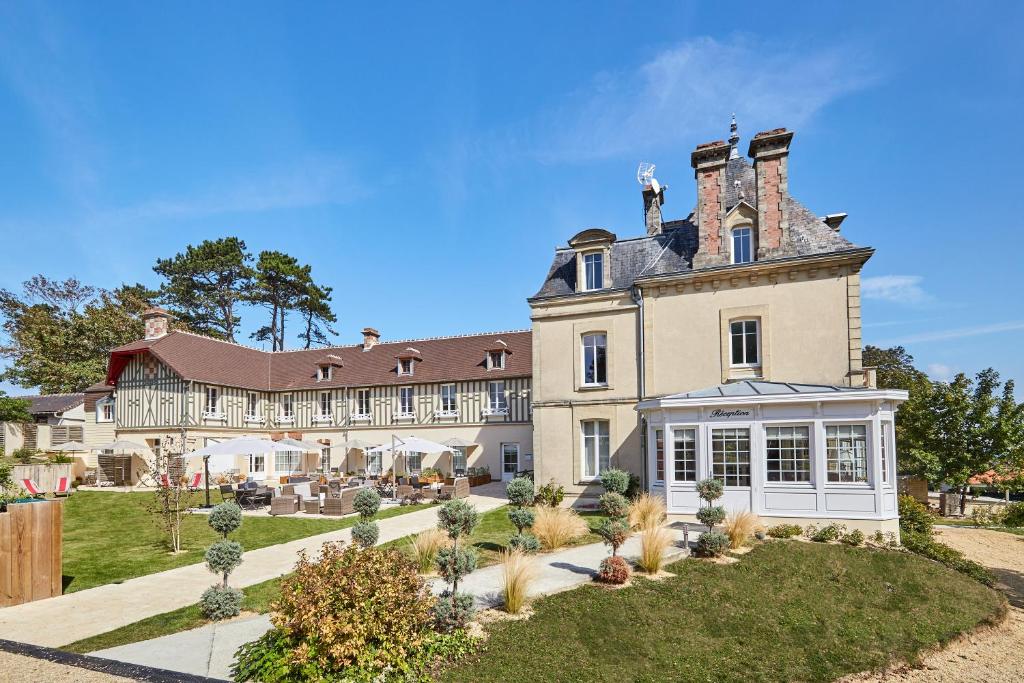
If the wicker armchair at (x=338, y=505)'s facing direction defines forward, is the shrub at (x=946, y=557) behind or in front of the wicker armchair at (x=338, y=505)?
behind

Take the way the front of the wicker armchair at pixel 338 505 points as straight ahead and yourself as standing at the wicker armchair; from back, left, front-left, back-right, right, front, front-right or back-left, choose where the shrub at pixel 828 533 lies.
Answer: back

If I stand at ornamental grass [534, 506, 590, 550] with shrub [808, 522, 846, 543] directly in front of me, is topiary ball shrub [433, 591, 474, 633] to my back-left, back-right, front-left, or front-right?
back-right

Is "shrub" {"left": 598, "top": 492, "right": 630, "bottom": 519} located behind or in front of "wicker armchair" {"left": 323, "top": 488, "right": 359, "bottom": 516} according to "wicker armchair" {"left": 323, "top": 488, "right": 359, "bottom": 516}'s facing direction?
behind

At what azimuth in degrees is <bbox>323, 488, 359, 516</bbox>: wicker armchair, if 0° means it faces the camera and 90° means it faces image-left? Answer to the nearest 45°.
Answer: approximately 135°

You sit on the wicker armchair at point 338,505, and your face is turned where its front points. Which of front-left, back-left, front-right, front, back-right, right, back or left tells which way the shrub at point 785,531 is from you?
back
